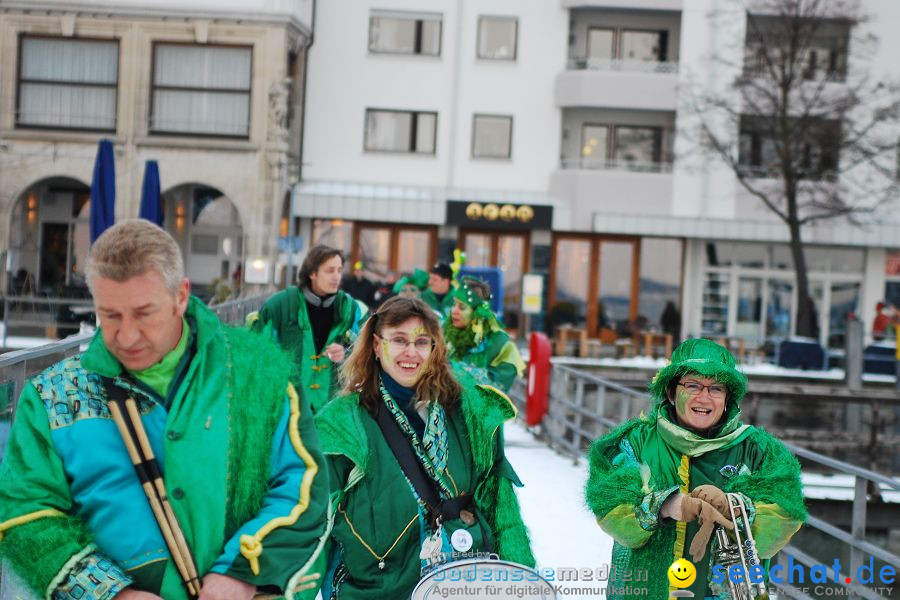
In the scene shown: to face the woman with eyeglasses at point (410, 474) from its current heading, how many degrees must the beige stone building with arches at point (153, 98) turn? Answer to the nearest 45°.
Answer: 0° — it already faces them

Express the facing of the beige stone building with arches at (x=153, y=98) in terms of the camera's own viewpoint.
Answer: facing the viewer

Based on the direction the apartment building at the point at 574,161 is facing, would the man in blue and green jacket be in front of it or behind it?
in front

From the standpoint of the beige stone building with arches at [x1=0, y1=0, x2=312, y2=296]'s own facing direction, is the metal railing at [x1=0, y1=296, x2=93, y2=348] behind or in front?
in front

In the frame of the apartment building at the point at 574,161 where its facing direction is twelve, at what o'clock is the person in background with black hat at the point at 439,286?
The person in background with black hat is roughly at 12 o'clock from the apartment building.

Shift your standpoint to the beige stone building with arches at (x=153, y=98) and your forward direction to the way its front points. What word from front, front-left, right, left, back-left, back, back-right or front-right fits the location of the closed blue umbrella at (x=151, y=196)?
front

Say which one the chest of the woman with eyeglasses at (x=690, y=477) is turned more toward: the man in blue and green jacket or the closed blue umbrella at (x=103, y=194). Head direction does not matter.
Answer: the man in blue and green jacket

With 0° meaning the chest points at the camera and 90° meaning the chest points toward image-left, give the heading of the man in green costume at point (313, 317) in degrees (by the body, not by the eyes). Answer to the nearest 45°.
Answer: approximately 315°

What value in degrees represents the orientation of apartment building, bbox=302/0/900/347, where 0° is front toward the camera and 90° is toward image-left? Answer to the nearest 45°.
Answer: approximately 0°

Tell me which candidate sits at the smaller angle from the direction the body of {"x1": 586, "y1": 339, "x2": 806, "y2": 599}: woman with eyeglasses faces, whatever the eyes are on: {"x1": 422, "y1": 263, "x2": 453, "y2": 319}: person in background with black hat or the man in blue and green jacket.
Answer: the man in blue and green jacket

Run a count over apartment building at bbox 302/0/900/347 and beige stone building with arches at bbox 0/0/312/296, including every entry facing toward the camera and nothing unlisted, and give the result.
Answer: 2

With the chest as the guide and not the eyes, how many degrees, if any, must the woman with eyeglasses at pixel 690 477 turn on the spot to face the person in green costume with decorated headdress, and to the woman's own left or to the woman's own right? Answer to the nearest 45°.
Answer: approximately 180°

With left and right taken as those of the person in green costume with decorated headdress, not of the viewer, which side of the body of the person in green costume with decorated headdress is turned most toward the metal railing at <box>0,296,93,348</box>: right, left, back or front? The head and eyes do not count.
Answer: right

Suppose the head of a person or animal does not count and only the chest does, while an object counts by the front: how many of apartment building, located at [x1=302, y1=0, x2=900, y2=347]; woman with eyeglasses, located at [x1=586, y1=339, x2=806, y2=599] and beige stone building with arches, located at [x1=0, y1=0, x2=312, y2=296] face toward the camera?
3

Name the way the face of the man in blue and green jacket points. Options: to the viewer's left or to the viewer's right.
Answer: to the viewer's left

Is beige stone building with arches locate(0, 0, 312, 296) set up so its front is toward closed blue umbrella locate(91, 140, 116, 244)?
yes

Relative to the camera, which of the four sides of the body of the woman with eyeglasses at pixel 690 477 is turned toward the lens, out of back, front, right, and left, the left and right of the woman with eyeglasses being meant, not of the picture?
front

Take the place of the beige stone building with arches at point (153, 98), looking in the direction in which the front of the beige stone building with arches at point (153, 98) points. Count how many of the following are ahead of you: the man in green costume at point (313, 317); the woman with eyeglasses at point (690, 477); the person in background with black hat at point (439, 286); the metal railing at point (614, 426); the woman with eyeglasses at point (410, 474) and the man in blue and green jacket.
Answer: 6
